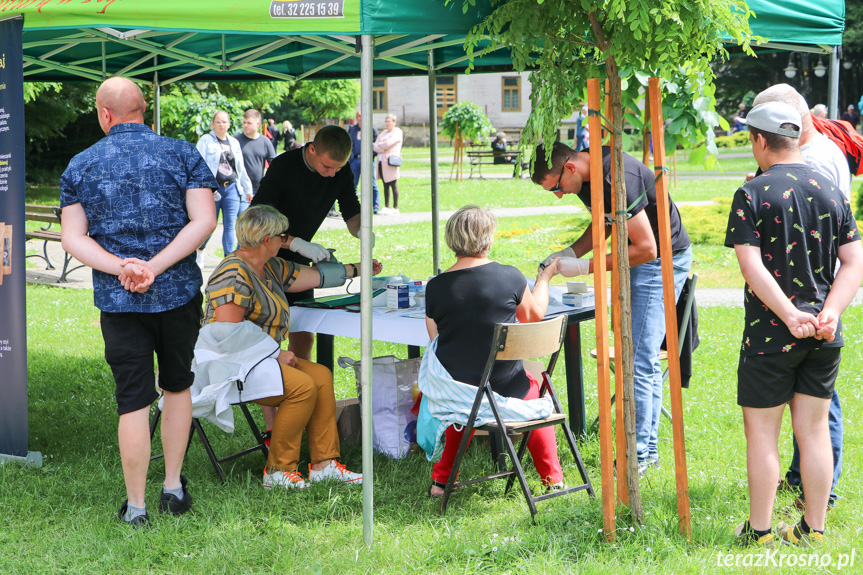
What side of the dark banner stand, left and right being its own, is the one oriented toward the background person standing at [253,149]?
back

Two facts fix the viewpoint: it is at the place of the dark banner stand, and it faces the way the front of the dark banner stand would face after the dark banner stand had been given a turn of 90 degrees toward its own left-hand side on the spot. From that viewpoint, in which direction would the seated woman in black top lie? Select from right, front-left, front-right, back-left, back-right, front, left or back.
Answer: front-right

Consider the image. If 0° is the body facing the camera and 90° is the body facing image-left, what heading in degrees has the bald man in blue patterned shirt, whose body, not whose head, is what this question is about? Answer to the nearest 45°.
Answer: approximately 180°

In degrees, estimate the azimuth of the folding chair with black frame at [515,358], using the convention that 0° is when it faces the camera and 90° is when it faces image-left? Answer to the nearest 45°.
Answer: approximately 135°

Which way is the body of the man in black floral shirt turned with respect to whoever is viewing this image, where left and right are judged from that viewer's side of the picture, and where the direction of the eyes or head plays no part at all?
facing away from the viewer and to the left of the viewer

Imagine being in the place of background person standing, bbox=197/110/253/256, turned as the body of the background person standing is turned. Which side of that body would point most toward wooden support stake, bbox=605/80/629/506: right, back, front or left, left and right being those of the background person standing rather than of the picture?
front

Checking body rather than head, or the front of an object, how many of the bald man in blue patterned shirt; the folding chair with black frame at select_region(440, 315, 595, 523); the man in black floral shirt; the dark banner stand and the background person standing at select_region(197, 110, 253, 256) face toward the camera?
2

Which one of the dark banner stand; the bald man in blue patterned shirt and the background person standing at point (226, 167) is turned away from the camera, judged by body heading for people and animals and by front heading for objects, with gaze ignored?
the bald man in blue patterned shirt

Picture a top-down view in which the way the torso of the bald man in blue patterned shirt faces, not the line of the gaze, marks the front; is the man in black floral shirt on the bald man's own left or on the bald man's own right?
on the bald man's own right

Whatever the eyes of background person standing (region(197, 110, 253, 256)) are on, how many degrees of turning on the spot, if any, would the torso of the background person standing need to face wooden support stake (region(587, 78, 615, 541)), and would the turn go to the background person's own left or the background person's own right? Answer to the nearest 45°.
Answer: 0° — they already face it

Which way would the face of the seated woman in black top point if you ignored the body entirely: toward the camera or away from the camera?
away from the camera
